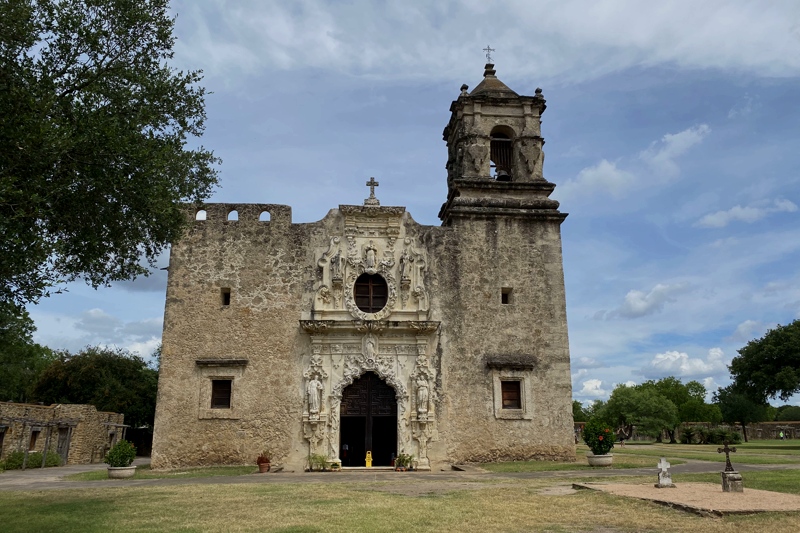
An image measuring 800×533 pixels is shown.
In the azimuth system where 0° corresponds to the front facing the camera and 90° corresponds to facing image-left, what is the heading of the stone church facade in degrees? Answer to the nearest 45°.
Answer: approximately 0°

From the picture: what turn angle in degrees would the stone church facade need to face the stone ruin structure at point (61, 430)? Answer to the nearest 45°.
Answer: approximately 135° to its right

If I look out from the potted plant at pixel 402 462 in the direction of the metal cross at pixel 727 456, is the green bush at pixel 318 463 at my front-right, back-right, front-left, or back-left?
back-right

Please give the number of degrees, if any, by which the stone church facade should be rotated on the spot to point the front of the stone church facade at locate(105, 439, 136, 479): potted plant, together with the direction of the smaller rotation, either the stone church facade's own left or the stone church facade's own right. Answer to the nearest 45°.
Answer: approximately 90° to the stone church facade's own right

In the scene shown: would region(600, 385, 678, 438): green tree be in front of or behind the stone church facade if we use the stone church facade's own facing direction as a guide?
behind

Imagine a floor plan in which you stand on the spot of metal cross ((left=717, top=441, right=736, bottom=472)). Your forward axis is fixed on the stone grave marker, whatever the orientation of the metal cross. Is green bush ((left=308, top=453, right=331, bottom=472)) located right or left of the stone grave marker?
right

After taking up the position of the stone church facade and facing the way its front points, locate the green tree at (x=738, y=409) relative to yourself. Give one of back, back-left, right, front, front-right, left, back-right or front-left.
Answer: back-left

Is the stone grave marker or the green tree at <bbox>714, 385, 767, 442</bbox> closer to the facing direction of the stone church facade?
the stone grave marker

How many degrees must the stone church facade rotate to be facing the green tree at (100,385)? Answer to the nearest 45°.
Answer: approximately 135° to its right

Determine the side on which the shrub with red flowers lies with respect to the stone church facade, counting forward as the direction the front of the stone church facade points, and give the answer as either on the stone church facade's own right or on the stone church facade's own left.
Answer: on the stone church facade's own left

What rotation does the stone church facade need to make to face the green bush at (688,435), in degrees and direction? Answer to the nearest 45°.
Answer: approximately 135° to its left
